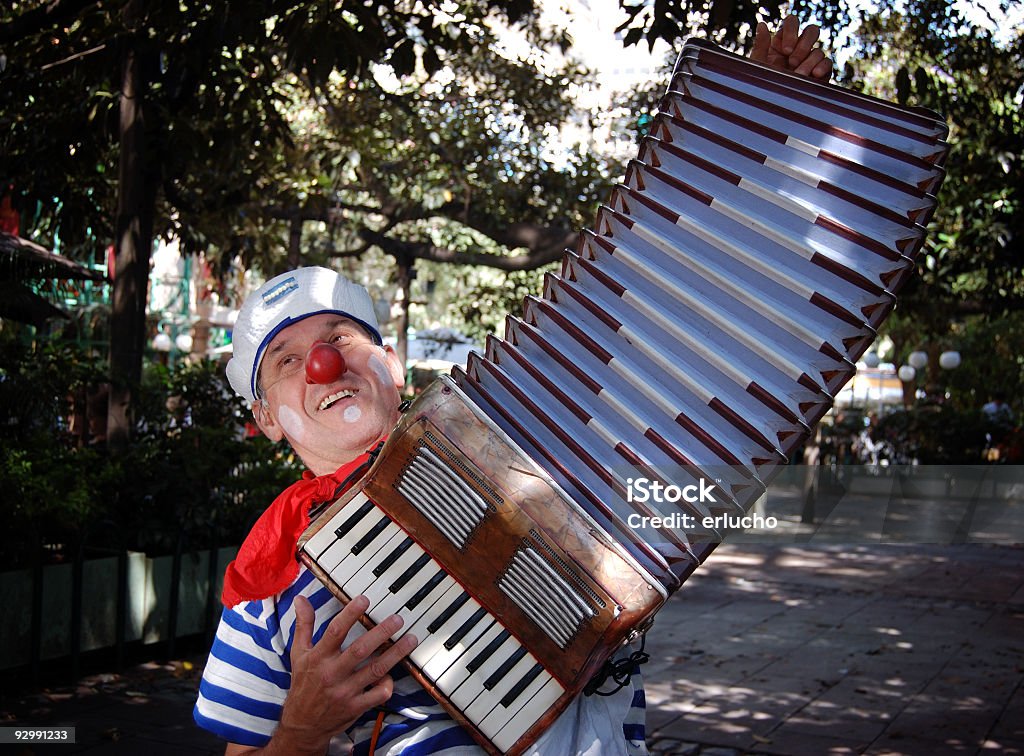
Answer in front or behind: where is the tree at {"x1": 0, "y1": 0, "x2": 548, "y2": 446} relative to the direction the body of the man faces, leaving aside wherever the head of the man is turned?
behind

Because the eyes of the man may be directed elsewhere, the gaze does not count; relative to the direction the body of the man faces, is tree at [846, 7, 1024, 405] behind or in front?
behind

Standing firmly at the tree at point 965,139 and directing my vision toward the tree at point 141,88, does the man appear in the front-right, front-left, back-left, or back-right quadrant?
front-left

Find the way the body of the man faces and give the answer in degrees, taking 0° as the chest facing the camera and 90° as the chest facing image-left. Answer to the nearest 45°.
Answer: approximately 0°
